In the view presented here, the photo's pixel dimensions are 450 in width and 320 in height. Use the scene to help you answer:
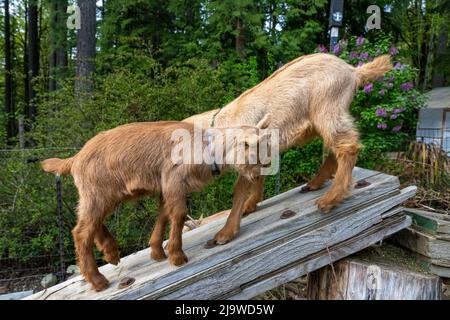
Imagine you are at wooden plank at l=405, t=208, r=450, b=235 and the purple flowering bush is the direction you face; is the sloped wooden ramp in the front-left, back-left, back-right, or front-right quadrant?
back-left

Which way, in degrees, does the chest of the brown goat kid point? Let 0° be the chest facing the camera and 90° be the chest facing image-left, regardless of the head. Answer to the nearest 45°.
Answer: approximately 270°

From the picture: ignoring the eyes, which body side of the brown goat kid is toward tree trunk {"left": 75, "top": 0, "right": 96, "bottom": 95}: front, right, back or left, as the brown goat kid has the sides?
left

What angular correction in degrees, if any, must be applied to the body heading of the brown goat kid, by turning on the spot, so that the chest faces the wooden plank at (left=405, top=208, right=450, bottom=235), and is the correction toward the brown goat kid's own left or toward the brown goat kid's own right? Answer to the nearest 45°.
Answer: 0° — it already faces it

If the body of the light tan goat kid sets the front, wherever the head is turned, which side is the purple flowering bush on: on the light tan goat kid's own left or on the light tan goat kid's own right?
on the light tan goat kid's own right

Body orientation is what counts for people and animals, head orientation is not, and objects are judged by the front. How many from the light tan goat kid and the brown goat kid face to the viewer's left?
1

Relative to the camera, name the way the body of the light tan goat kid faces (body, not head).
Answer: to the viewer's left

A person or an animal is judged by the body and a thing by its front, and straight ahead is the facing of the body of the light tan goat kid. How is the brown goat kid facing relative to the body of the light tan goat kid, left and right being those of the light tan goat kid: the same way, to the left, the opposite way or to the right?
the opposite way

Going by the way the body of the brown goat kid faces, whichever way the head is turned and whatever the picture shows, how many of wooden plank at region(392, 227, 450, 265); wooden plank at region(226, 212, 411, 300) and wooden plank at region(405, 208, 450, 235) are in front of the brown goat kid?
3
